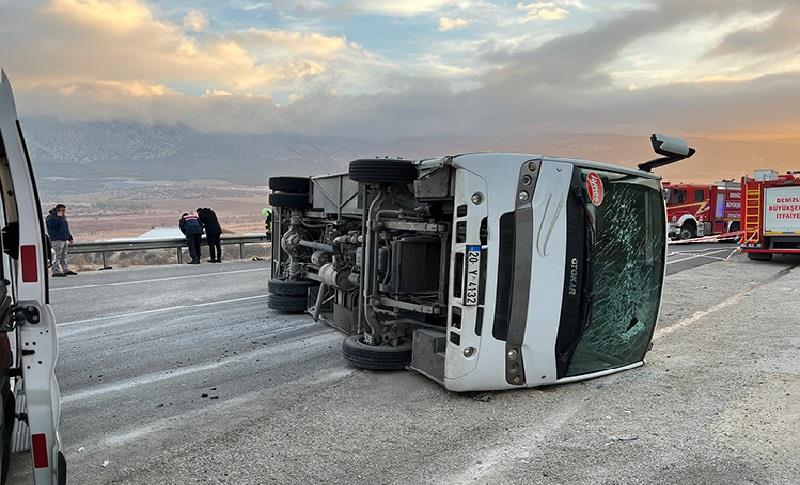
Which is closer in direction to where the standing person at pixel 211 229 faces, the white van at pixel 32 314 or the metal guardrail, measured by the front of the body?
the metal guardrail

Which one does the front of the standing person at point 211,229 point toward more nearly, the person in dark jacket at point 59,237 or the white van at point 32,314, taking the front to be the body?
the person in dark jacket

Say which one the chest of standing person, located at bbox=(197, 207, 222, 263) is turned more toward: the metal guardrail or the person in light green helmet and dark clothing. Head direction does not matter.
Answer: the metal guardrail

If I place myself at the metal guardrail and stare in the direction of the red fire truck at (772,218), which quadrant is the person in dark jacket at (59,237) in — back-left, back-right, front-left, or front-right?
back-right

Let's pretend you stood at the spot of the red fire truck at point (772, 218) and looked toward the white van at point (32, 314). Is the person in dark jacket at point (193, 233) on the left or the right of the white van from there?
right

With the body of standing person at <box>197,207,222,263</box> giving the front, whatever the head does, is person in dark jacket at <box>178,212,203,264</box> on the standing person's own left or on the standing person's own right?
on the standing person's own left

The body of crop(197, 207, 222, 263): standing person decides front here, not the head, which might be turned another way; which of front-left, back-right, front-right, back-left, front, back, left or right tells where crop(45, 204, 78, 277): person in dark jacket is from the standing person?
front-left
